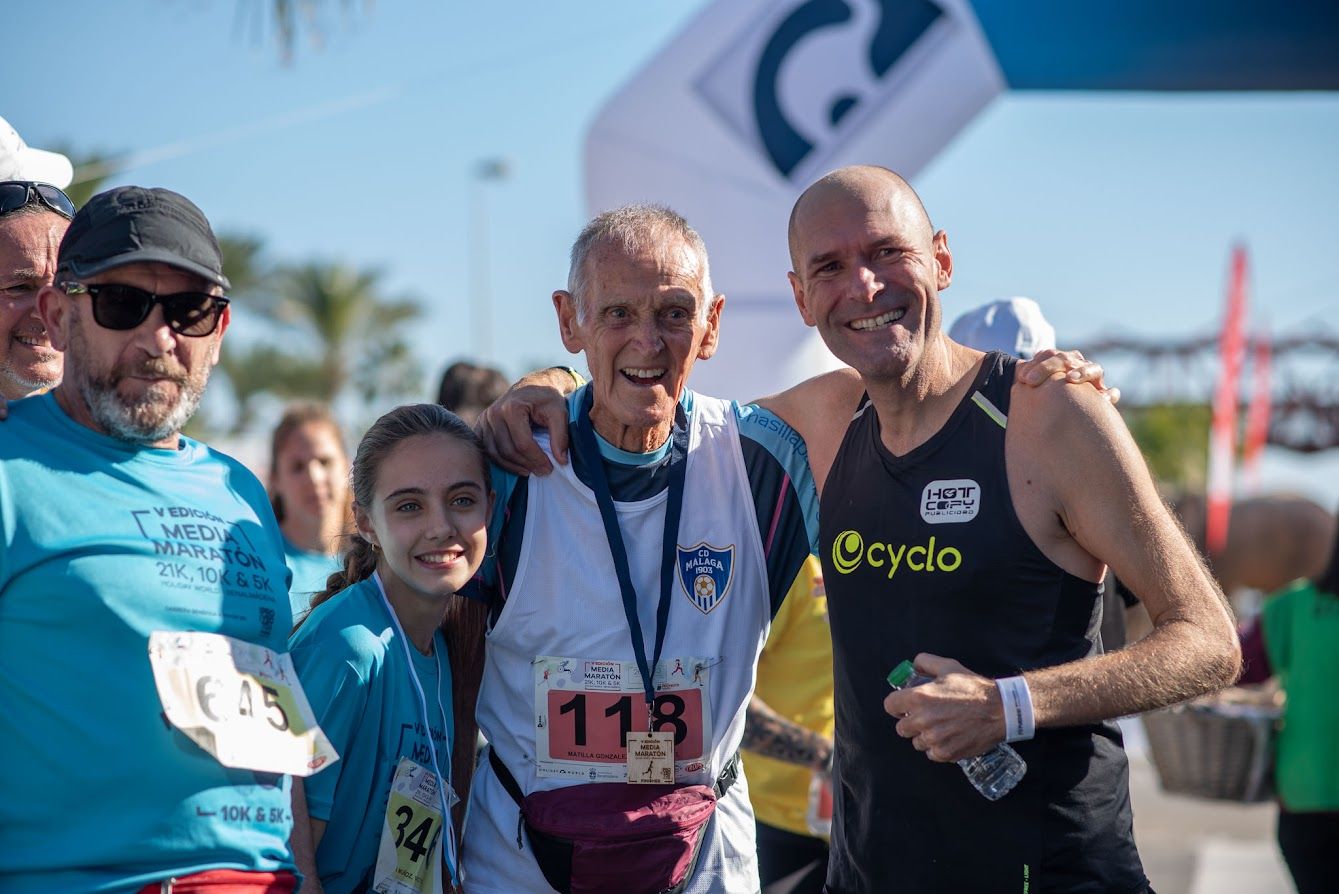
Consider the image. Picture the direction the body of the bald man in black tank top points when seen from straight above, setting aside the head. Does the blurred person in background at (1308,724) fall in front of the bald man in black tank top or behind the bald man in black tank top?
behind

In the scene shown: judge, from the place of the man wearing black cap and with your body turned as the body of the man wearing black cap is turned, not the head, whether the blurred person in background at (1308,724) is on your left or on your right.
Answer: on your left

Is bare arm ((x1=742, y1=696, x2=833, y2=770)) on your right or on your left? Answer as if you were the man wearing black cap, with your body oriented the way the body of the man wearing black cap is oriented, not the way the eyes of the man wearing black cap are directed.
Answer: on your left

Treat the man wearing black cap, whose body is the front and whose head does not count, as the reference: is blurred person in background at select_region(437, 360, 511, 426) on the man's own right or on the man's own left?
on the man's own left

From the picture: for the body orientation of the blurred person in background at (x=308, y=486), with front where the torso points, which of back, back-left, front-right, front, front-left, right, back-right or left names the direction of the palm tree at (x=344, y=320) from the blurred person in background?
back

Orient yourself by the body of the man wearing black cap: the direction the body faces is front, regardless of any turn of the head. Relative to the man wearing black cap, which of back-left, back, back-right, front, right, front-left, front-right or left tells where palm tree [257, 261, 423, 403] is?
back-left

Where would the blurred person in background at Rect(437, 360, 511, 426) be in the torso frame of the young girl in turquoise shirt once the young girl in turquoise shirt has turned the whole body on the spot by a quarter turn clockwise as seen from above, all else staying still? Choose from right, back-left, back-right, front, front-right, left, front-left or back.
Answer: back-right

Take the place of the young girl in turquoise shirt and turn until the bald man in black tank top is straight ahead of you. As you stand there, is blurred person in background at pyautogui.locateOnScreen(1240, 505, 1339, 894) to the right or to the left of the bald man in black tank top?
left

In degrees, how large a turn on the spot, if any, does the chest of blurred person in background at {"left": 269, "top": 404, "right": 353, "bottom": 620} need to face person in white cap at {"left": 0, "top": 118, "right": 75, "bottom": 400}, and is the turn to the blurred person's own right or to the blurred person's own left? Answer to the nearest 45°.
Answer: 0° — they already face them

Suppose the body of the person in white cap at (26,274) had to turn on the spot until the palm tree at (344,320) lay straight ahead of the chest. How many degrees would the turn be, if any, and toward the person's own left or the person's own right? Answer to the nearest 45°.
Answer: approximately 135° to the person's own left
